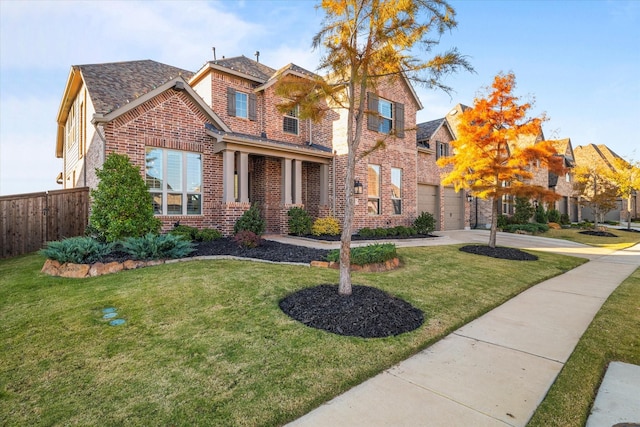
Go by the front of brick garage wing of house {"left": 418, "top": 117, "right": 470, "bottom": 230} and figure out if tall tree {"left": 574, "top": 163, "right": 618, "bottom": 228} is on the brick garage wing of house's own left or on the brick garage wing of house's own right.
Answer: on the brick garage wing of house's own left

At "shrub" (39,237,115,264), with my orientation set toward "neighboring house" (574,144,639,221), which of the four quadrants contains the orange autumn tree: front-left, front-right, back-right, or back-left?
front-right

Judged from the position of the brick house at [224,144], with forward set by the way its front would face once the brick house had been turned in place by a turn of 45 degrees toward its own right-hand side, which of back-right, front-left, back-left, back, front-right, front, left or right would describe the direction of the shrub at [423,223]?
left

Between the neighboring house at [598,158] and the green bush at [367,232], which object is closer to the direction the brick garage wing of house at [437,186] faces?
the green bush

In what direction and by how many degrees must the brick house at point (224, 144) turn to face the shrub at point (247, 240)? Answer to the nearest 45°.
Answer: approximately 45° to its right

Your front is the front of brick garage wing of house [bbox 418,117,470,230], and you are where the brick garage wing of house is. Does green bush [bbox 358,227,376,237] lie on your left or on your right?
on your right

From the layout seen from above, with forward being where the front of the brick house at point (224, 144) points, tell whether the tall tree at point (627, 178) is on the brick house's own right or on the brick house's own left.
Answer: on the brick house's own left

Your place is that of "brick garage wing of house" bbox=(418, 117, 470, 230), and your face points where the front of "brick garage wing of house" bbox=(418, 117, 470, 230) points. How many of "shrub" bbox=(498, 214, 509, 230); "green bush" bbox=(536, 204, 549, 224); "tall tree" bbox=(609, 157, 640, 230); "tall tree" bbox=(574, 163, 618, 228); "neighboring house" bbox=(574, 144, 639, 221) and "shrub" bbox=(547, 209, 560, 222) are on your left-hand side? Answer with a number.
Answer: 6

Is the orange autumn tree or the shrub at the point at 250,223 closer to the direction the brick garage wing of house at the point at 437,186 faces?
the orange autumn tree

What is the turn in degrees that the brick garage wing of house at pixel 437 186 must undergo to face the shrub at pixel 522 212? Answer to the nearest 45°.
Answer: approximately 90° to its left

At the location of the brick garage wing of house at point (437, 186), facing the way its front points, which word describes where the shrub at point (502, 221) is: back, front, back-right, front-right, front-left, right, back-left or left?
left

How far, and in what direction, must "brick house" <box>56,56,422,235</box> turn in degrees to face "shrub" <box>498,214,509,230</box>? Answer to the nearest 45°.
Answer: approximately 45° to its left

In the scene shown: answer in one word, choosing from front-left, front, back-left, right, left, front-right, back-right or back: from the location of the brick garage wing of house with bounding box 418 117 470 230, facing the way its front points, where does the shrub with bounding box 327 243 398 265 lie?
front-right

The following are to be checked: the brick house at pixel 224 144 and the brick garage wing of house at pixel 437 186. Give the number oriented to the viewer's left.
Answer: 0

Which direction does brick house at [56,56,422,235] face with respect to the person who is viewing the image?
facing the viewer and to the right of the viewer

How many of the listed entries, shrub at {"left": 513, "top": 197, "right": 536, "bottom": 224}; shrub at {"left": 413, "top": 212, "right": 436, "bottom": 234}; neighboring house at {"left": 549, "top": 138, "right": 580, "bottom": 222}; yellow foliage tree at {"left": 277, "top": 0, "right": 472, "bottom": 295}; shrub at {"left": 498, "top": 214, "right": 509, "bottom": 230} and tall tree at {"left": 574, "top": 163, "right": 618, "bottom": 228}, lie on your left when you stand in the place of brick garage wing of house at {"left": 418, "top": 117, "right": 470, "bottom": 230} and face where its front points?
4

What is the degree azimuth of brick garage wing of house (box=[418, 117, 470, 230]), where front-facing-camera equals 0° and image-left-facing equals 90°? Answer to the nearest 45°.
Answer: approximately 315°
